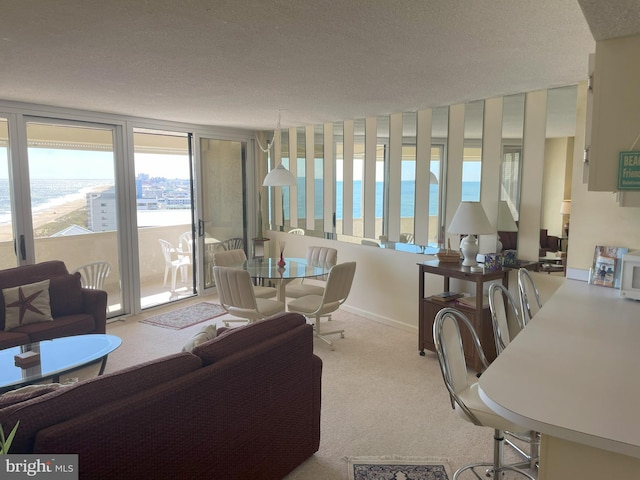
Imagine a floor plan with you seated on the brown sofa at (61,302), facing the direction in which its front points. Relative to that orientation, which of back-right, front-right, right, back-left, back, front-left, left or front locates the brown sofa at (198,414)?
front-right

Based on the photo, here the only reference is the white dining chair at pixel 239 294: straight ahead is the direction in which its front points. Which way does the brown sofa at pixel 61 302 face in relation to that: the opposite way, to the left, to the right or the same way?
to the right

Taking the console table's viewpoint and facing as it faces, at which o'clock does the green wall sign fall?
The green wall sign is roughly at 10 o'clock from the console table.

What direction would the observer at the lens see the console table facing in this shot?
facing the viewer and to the left of the viewer

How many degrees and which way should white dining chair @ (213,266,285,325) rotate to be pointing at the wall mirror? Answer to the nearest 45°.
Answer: approximately 45° to its right

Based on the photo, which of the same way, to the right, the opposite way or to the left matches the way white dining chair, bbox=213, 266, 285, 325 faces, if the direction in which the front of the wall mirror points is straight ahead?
the opposite way

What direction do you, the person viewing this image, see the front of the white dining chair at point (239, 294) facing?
facing away from the viewer and to the right of the viewer

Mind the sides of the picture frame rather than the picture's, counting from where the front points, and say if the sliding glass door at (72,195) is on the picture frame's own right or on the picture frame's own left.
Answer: on the picture frame's own right

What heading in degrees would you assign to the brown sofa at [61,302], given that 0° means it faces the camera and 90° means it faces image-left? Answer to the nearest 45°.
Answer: approximately 315°

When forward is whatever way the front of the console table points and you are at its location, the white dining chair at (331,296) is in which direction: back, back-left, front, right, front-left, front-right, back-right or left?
front-right
